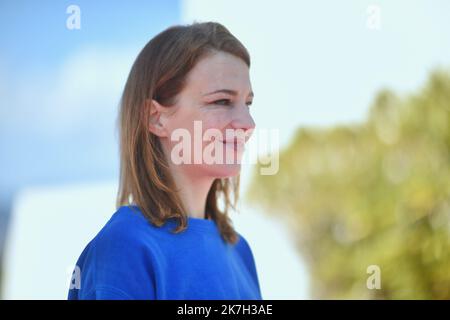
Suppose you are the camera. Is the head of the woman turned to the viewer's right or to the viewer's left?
to the viewer's right

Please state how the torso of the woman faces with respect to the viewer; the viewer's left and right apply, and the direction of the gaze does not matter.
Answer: facing the viewer and to the right of the viewer
